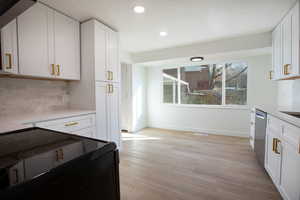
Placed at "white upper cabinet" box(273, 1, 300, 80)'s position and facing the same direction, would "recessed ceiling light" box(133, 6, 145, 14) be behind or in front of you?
in front

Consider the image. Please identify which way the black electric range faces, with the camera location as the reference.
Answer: facing the viewer and to the right of the viewer

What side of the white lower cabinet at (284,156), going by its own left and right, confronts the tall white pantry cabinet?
front

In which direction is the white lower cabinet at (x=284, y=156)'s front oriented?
to the viewer's left

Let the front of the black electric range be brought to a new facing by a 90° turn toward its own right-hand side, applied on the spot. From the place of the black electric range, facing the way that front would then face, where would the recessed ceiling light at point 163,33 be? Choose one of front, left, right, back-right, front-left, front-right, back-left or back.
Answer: back

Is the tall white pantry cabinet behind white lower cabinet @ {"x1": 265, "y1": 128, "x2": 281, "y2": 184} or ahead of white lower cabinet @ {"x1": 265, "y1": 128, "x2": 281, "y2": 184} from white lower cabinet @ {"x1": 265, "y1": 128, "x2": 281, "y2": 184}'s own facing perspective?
ahead

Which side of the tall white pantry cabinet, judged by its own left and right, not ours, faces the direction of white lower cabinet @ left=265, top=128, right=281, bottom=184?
front

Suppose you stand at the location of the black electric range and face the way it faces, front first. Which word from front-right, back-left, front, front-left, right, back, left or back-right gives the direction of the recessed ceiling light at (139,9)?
left

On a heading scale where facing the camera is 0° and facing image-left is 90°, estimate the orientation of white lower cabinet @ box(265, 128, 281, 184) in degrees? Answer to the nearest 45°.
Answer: approximately 90°

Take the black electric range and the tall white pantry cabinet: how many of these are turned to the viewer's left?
0

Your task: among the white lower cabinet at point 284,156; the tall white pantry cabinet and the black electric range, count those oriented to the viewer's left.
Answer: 1

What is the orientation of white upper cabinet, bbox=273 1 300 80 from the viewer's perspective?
to the viewer's left

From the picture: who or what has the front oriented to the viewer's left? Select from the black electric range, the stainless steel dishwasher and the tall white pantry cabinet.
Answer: the stainless steel dishwasher

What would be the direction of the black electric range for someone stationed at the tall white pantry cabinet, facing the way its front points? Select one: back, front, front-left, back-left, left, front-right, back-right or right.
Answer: front-right

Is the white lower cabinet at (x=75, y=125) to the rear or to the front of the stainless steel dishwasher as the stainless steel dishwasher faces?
to the front
